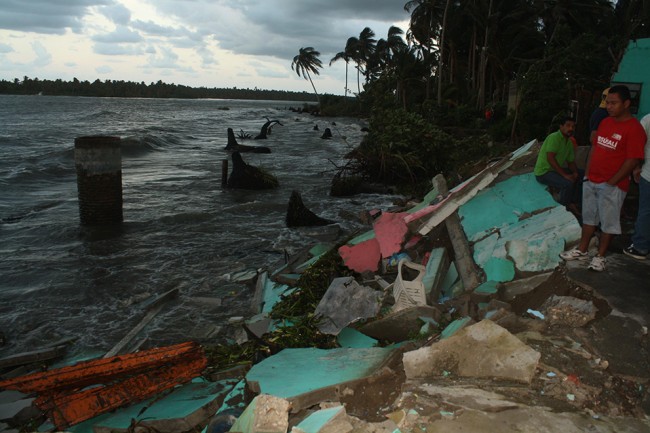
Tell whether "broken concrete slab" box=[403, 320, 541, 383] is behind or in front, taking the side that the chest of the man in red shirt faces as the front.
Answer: in front

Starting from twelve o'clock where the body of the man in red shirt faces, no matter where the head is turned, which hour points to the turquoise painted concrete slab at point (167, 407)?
The turquoise painted concrete slab is roughly at 12 o'clock from the man in red shirt.

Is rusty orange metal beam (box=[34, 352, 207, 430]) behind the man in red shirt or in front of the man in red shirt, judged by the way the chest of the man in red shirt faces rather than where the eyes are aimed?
in front

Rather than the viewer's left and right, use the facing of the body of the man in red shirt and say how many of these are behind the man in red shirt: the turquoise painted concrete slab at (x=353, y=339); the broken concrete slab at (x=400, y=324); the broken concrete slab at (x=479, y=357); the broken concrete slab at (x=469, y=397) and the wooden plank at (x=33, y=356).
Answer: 0

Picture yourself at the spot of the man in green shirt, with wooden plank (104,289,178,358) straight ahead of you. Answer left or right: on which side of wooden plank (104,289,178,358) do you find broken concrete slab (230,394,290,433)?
left

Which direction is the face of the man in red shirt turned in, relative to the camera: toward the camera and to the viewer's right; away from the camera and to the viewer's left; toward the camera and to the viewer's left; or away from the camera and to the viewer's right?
toward the camera and to the viewer's left

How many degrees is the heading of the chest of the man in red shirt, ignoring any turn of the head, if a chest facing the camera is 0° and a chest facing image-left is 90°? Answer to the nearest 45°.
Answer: approximately 45°

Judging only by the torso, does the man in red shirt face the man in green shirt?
no

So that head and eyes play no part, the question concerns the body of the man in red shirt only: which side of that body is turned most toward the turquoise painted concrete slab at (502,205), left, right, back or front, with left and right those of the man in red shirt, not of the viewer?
right

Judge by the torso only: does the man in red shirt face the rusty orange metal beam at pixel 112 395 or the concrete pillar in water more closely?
the rusty orange metal beam

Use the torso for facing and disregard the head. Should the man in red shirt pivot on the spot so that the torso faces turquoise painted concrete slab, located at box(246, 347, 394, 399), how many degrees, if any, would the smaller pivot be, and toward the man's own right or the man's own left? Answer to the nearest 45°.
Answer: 0° — they already face it

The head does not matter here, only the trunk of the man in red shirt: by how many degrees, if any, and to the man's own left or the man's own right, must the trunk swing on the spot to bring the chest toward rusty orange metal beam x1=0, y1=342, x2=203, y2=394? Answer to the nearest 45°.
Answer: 0° — they already face it
